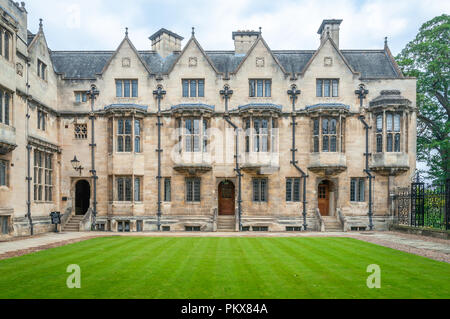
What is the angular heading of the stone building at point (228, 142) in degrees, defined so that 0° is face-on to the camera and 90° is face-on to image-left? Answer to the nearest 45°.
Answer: approximately 0°
